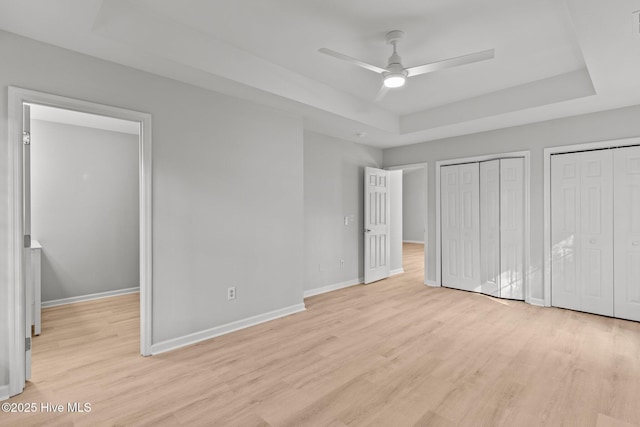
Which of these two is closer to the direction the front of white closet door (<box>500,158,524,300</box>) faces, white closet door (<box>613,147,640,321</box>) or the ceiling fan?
the ceiling fan

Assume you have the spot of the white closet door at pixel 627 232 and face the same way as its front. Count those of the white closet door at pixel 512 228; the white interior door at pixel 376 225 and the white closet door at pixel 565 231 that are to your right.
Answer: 3

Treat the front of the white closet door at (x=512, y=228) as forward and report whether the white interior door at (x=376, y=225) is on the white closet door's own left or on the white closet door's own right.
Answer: on the white closet door's own right

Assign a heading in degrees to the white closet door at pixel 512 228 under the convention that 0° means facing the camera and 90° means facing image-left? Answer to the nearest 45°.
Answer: approximately 0°

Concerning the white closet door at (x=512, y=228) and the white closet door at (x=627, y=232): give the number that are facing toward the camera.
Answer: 2

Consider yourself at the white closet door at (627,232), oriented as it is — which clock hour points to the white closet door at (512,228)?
the white closet door at (512,228) is roughly at 3 o'clock from the white closet door at (627,232).

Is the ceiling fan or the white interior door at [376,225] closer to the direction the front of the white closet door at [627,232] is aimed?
the ceiling fan

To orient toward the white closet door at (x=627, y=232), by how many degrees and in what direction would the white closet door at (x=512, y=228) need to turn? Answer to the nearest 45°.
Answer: approximately 90° to its left
